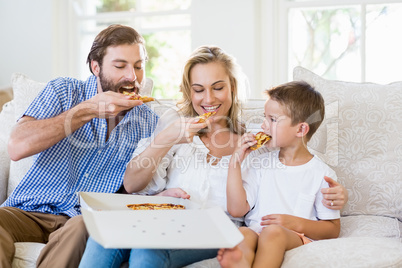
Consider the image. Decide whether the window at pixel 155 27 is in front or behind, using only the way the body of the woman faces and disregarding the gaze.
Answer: behind

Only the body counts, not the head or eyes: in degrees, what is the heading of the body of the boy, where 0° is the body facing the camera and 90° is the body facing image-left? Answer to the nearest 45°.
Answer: approximately 45°

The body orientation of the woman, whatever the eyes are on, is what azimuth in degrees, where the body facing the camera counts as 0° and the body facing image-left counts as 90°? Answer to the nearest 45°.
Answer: approximately 0°

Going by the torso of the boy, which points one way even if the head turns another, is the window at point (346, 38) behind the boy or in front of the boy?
behind

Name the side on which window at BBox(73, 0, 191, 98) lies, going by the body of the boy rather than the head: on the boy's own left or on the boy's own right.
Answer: on the boy's own right

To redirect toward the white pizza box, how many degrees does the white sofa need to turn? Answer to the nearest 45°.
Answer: approximately 45° to its right

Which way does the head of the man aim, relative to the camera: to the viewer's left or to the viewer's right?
to the viewer's right

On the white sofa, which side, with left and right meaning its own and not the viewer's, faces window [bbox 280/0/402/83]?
back

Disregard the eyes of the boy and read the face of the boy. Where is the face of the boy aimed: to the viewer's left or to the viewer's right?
to the viewer's left
